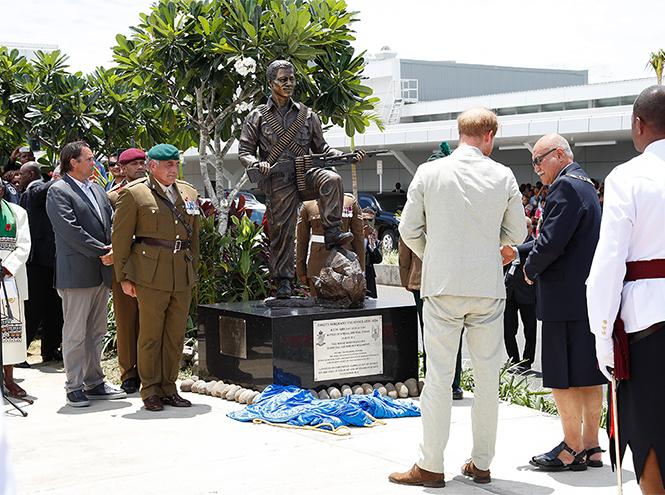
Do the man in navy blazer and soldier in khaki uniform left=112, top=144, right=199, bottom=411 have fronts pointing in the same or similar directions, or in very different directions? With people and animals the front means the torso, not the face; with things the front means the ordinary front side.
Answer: very different directions

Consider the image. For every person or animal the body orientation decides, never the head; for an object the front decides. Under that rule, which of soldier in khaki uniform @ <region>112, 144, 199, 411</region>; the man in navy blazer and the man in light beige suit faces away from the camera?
the man in light beige suit

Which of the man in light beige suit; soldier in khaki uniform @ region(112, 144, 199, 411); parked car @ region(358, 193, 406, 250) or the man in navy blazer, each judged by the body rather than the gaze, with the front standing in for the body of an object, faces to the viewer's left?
the man in navy blazer

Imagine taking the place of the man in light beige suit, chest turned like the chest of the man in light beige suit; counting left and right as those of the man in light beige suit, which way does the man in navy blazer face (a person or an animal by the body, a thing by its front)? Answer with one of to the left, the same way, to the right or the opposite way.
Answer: to the left

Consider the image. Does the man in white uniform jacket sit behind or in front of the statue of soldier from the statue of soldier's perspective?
in front

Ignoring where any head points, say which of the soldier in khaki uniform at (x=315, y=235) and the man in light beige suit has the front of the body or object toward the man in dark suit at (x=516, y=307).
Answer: the man in light beige suit

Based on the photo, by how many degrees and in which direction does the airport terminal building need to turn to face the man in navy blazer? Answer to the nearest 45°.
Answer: approximately 45° to its left

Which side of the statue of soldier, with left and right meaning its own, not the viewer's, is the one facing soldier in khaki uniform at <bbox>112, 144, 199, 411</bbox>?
right

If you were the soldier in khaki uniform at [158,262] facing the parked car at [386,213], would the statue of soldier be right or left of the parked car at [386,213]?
right

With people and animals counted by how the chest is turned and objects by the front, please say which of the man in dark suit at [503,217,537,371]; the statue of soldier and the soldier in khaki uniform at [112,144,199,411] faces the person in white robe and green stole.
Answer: the man in dark suit

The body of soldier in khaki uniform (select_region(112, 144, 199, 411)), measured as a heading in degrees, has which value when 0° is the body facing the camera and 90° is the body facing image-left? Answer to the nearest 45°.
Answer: approximately 315°

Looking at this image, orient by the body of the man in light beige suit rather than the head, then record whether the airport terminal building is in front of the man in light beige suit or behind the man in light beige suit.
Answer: in front

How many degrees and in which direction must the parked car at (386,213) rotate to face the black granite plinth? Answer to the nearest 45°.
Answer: approximately 45° to its right
